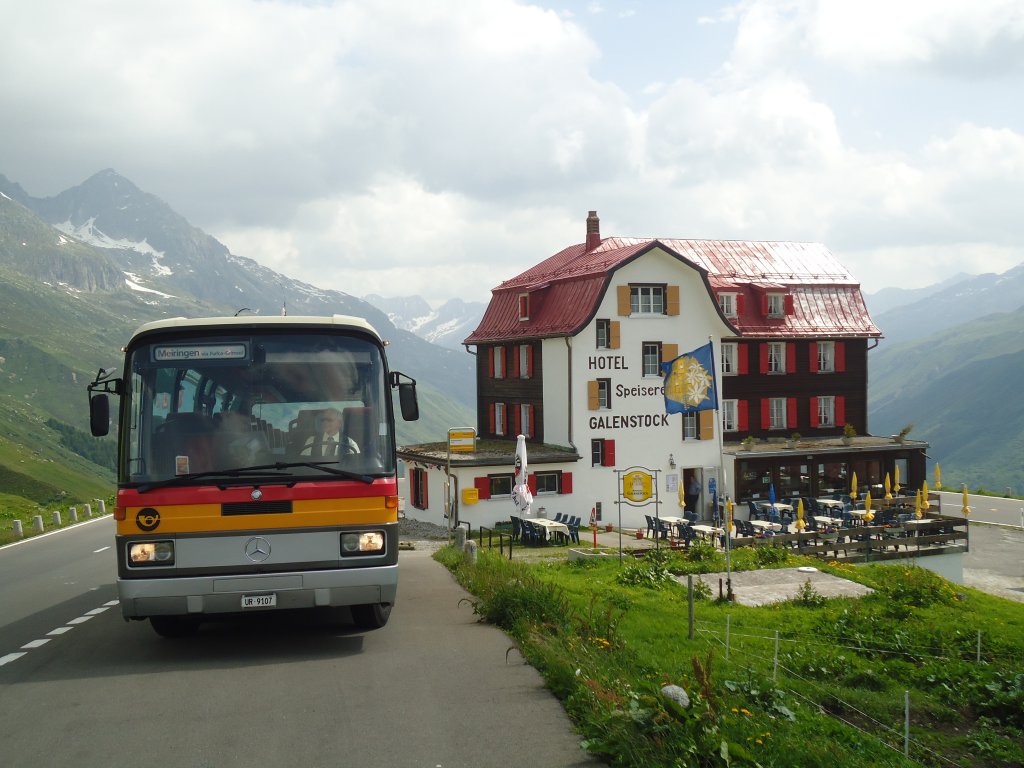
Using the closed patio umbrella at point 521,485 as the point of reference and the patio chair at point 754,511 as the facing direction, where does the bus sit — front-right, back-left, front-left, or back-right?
back-right

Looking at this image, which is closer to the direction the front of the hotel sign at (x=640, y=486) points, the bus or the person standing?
the bus

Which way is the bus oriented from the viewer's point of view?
toward the camera

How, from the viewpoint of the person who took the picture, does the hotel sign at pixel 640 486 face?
facing the viewer

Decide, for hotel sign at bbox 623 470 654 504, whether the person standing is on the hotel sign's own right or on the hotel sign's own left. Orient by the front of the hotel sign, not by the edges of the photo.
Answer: on the hotel sign's own left

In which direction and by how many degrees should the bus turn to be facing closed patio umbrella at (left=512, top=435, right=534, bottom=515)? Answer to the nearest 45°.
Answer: approximately 180°

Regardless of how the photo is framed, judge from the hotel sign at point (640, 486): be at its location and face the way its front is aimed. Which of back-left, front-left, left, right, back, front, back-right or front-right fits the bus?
front

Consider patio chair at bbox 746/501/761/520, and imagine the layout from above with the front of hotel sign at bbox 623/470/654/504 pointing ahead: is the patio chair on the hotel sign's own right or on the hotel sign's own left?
on the hotel sign's own left

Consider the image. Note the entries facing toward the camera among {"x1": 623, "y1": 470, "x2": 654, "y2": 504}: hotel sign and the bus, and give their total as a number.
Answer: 2
